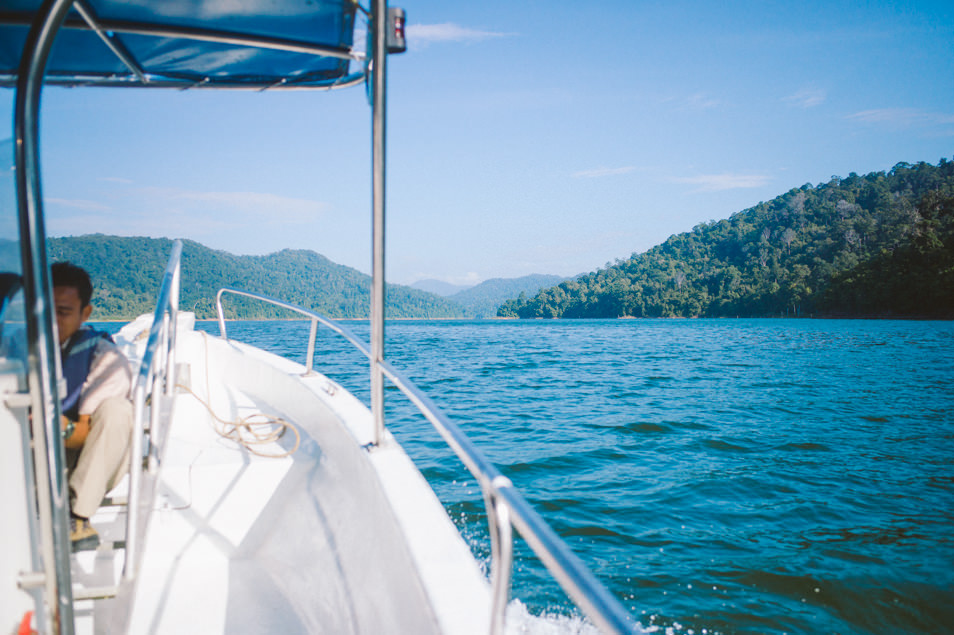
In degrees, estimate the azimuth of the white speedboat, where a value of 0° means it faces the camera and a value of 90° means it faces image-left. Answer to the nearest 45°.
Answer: approximately 180°
